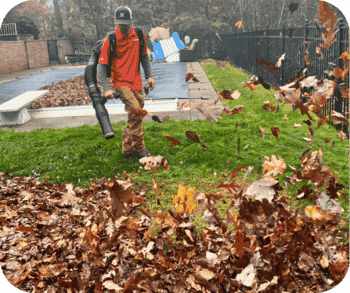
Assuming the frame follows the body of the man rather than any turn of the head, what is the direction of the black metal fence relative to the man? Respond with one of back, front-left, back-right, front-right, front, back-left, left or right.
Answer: back-left

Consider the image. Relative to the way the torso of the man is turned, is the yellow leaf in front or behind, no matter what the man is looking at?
in front

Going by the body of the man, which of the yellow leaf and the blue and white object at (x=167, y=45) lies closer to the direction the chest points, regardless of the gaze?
the yellow leaf

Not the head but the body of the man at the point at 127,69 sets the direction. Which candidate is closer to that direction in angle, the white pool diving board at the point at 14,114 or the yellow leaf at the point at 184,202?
the yellow leaf

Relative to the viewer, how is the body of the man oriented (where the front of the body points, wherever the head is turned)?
toward the camera

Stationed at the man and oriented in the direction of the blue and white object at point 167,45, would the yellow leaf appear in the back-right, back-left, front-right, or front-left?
back-right

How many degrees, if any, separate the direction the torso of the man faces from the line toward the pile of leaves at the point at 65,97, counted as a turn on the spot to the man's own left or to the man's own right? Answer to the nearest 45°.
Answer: approximately 180°

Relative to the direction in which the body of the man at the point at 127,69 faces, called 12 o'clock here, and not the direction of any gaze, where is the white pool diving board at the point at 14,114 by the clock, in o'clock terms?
The white pool diving board is roughly at 5 o'clock from the man.
